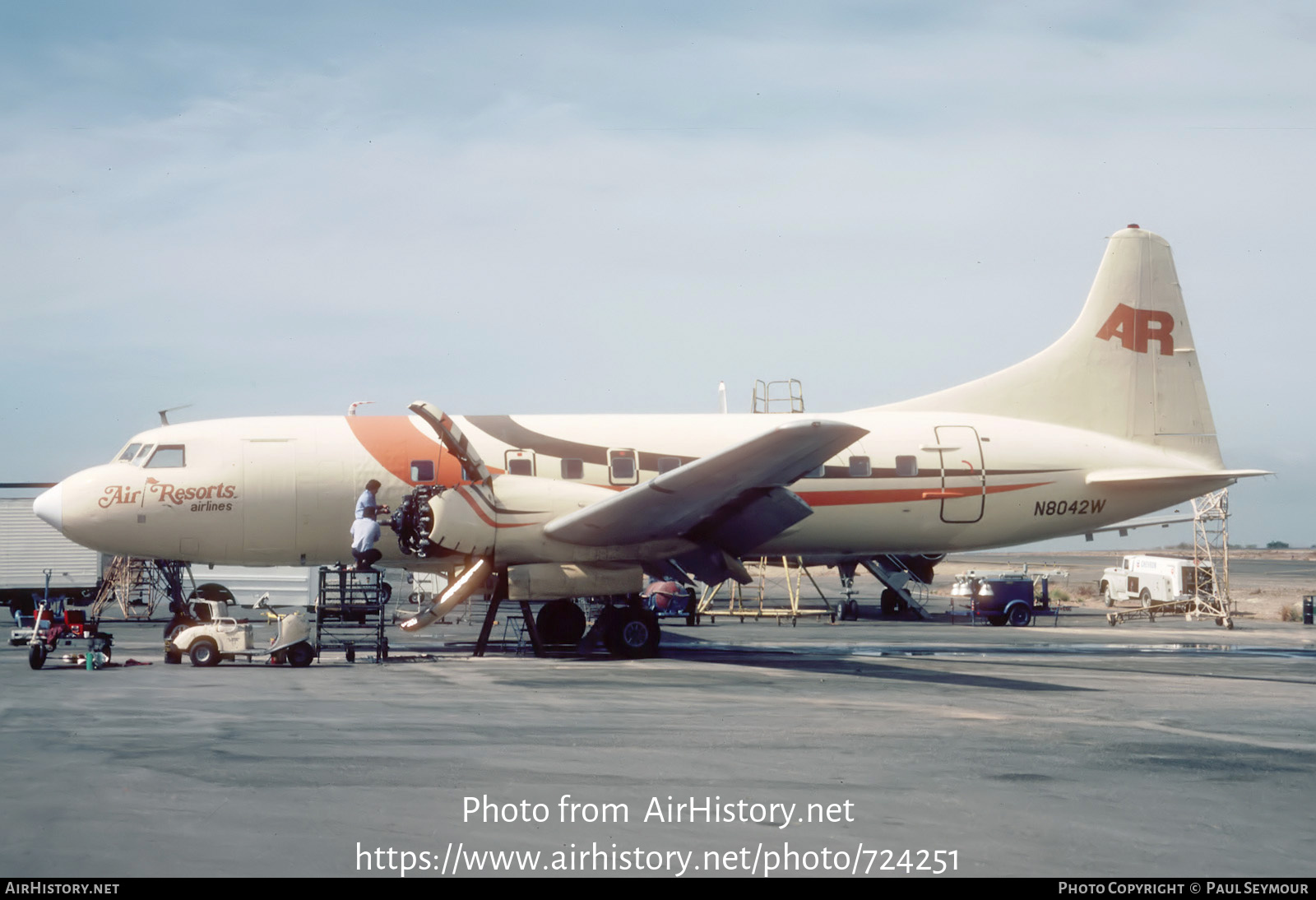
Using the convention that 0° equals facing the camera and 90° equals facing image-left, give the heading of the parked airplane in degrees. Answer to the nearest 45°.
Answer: approximately 90°

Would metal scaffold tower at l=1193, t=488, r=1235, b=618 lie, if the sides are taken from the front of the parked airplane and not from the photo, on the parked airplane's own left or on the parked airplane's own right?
on the parked airplane's own right

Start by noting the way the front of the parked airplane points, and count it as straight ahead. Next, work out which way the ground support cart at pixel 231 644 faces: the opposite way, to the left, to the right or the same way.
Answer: the opposite way

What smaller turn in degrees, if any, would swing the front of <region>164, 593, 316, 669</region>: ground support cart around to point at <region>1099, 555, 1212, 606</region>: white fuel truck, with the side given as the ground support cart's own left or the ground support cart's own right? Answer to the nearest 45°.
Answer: approximately 45° to the ground support cart's own left

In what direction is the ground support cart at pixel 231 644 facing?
to the viewer's right

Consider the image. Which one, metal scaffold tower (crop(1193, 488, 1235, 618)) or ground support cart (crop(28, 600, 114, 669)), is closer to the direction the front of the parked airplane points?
the ground support cart
